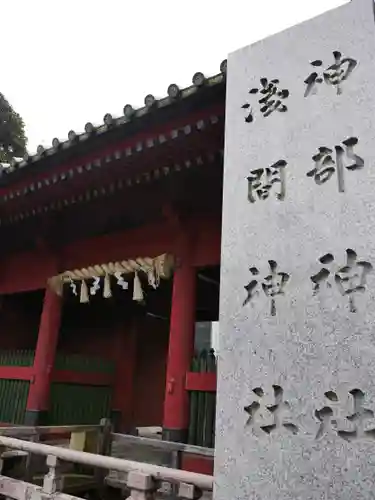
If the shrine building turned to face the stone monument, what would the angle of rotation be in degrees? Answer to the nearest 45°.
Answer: approximately 45° to its left
